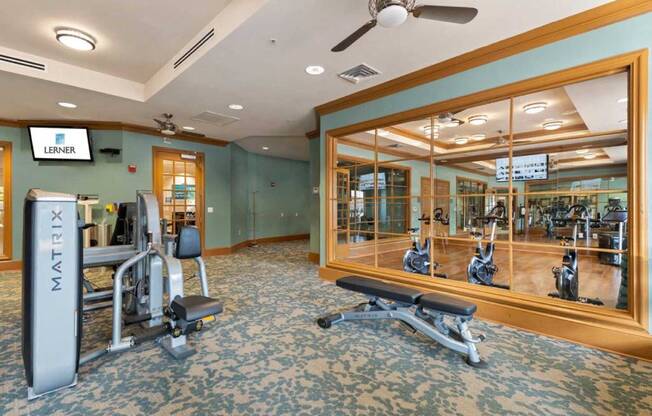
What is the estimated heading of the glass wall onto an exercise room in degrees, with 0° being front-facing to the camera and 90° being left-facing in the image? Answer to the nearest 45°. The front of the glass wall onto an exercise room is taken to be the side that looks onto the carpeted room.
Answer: approximately 45°

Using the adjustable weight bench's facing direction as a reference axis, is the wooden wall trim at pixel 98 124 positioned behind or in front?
behind

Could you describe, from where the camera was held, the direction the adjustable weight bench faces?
facing the viewer and to the right of the viewer

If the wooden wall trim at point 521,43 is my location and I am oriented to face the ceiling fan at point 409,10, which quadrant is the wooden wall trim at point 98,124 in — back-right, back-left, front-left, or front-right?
front-right

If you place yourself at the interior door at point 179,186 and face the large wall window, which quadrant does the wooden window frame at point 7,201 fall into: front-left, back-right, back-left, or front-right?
back-right

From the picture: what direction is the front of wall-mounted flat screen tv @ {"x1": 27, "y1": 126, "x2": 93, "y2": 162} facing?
toward the camera

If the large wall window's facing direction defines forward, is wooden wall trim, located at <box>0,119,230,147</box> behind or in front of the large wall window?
in front

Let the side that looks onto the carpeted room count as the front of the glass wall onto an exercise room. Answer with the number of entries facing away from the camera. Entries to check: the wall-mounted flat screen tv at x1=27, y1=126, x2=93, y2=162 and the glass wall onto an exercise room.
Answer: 0

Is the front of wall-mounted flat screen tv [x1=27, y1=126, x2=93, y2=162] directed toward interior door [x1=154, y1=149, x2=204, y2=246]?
no

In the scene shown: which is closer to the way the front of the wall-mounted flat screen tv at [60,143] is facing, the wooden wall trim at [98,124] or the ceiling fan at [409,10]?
the ceiling fan

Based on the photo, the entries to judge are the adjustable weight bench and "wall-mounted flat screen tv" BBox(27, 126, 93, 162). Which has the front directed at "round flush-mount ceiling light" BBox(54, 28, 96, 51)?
the wall-mounted flat screen tv

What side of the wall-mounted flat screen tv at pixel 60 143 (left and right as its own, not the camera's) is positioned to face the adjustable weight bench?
front

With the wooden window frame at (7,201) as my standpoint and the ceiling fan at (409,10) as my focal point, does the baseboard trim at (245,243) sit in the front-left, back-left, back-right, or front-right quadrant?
front-left

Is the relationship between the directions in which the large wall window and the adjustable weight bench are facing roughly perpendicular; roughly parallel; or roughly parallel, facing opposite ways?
roughly perpendicular
